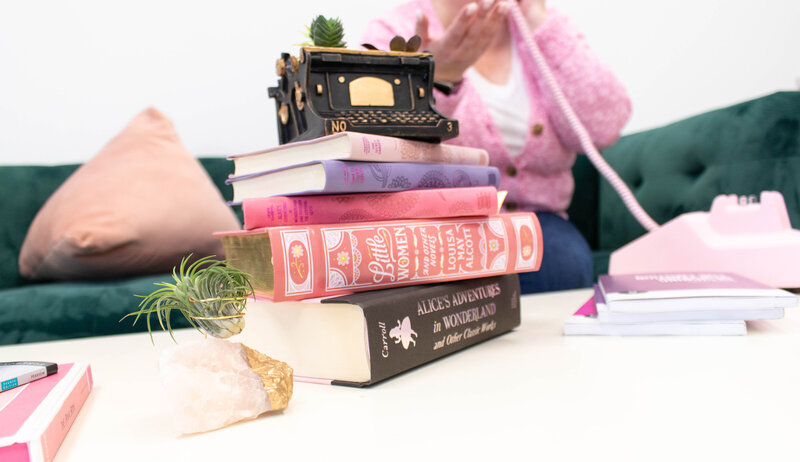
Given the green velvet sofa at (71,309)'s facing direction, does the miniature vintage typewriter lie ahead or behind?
ahead

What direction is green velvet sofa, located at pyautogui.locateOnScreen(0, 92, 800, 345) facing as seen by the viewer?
toward the camera

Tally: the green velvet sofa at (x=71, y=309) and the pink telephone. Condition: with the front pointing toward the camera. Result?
1

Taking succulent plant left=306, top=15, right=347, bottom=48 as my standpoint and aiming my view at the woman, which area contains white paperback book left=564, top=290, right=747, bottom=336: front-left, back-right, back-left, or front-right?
front-right

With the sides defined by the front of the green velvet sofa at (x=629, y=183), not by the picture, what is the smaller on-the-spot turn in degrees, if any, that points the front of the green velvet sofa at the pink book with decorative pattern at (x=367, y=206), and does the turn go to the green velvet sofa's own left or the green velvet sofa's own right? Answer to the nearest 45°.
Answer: approximately 45° to the green velvet sofa's own right

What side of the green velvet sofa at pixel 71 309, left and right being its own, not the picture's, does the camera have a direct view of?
front

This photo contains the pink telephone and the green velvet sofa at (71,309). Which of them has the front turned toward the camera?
the green velvet sofa

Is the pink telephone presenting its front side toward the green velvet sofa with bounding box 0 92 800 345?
no

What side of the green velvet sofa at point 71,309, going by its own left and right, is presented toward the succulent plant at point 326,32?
front

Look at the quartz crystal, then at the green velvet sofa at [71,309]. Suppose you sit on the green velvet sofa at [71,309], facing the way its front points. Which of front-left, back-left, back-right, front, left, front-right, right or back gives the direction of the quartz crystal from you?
front

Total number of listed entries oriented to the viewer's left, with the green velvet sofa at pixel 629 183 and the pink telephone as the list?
1

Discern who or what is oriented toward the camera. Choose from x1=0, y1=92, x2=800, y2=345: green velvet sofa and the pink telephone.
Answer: the green velvet sofa

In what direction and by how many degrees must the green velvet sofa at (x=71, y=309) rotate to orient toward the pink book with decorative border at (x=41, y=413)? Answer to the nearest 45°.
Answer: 0° — it already faces it

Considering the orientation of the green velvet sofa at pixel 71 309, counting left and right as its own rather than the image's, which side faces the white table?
front
